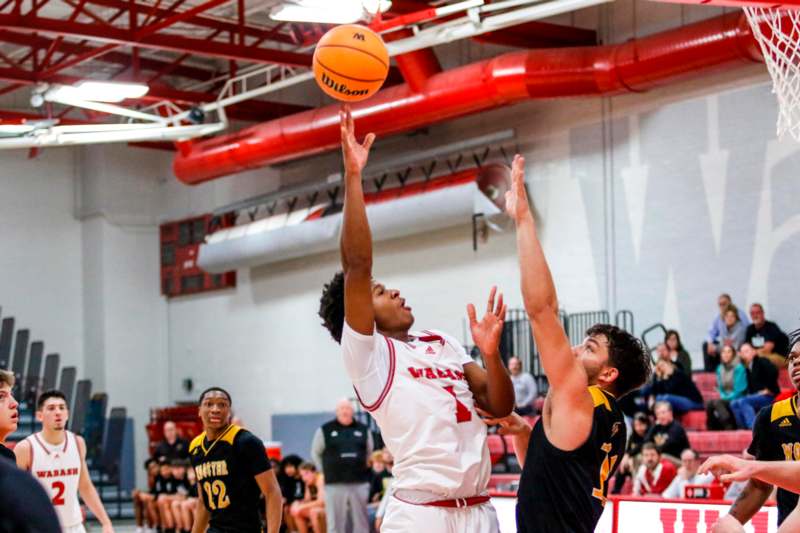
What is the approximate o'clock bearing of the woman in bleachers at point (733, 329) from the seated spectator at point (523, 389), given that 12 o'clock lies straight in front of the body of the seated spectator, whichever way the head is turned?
The woman in bleachers is roughly at 8 o'clock from the seated spectator.

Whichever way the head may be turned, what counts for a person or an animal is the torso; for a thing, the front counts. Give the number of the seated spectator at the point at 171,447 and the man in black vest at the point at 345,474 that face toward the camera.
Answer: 2

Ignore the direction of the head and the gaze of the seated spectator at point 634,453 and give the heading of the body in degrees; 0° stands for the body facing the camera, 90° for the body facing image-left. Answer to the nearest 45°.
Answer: approximately 45°

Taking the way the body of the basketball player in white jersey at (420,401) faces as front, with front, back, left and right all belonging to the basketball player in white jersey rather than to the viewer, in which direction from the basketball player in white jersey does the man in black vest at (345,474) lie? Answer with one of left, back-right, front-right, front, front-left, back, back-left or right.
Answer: back-left

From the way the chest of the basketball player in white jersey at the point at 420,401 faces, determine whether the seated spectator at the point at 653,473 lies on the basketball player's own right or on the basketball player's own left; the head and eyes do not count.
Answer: on the basketball player's own left

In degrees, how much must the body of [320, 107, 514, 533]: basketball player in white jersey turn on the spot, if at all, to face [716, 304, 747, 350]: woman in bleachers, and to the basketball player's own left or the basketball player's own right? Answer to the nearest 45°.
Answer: approximately 135° to the basketball player's own left

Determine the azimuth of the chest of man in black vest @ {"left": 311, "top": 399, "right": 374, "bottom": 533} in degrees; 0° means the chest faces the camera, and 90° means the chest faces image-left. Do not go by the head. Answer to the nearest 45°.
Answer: approximately 0°

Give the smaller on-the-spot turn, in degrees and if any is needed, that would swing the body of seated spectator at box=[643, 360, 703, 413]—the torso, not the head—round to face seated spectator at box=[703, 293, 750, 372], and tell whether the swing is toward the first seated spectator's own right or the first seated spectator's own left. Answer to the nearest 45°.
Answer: approximately 180°
